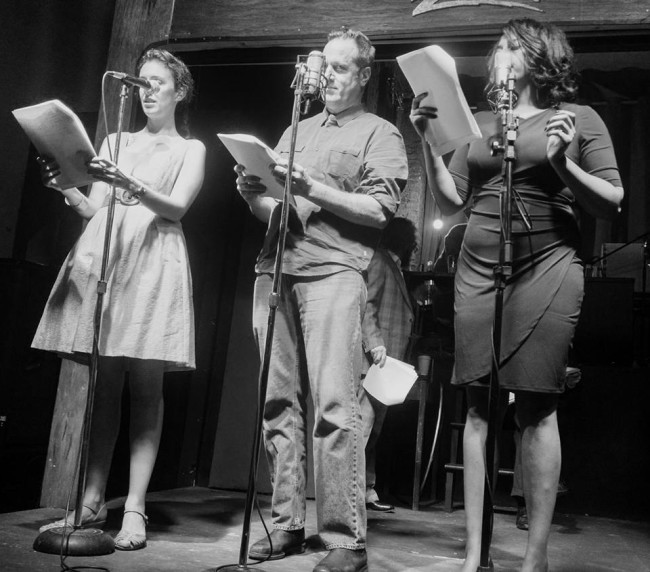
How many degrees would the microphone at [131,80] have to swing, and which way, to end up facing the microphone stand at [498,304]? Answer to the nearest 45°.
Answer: approximately 45° to its right

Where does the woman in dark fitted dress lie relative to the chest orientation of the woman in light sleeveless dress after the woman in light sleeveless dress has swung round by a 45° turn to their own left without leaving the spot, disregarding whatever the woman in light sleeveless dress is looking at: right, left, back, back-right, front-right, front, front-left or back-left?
front-left

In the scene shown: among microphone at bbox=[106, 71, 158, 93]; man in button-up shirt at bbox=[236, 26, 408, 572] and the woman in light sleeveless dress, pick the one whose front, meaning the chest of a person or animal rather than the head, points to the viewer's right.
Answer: the microphone

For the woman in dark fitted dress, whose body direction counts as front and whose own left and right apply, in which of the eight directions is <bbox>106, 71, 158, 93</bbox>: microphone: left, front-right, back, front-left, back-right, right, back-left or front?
front-right

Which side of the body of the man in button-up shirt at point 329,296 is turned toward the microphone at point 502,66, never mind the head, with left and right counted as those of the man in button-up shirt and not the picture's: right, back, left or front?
left

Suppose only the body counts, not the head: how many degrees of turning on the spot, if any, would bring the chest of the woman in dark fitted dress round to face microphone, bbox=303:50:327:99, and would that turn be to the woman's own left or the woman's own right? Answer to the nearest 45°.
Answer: approximately 45° to the woman's own right

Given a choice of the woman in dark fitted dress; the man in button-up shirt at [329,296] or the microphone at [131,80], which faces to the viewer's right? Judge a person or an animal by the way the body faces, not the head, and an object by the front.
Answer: the microphone

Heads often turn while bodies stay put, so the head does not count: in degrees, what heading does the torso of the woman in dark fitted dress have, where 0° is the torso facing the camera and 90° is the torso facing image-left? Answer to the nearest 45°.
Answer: approximately 45°

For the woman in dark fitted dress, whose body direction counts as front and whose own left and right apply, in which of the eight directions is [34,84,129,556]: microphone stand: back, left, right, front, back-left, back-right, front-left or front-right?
front-right

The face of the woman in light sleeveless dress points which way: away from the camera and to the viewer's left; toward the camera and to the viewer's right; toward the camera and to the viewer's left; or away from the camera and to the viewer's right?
toward the camera and to the viewer's left

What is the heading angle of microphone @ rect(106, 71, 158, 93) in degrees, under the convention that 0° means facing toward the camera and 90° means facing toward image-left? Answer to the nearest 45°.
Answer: approximately 270°

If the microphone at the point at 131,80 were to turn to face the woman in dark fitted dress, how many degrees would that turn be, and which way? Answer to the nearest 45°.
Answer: approximately 45° to its right

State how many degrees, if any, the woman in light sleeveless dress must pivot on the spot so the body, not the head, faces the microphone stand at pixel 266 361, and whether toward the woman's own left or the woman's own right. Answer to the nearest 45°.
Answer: approximately 90° to the woman's own left

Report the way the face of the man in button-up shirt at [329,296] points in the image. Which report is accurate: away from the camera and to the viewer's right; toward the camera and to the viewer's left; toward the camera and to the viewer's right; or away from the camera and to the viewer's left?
toward the camera and to the viewer's left
